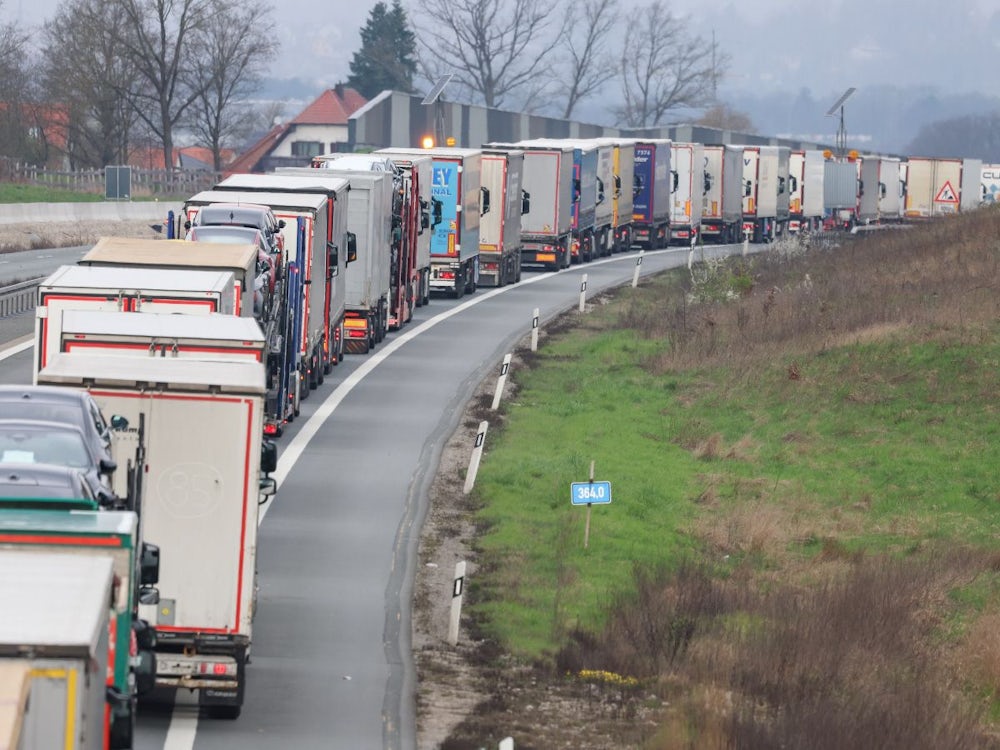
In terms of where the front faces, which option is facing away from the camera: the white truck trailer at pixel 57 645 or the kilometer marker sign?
the white truck trailer

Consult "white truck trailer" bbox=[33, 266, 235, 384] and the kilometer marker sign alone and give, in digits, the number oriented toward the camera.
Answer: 1

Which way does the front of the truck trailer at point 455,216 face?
away from the camera

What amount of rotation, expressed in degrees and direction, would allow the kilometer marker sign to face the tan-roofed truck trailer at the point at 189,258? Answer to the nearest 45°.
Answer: approximately 135° to its right

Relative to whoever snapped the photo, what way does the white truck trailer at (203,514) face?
facing away from the viewer

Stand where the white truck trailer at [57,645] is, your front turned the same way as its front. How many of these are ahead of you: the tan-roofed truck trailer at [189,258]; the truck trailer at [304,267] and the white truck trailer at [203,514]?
3

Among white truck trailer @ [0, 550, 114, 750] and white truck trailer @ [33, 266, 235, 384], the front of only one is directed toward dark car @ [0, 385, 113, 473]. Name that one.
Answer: white truck trailer @ [0, 550, 114, 750]

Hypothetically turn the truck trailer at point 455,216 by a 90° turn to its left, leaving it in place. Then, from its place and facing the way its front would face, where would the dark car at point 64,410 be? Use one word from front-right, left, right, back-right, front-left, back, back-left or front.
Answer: left

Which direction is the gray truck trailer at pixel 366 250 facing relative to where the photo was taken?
away from the camera

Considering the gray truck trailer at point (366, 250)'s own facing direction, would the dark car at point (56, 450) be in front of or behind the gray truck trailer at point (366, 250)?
behind

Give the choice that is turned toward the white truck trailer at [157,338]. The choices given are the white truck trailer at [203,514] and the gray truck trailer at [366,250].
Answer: the white truck trailer at [203,514]

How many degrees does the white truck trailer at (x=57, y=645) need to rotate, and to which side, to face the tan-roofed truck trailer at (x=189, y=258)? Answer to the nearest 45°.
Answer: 0° — it already faces it
